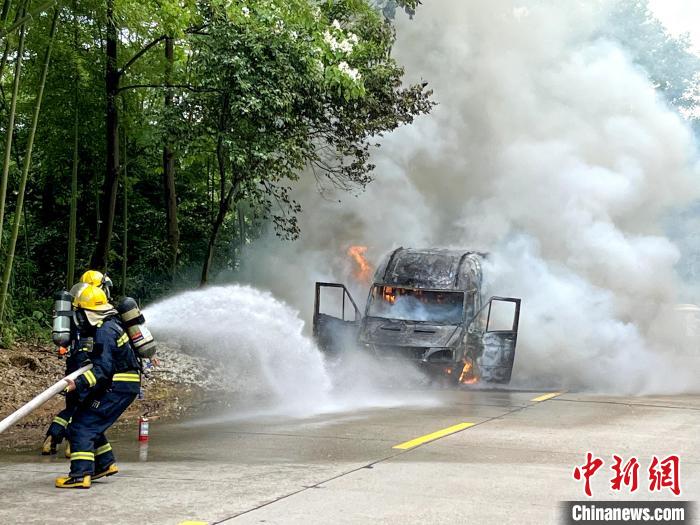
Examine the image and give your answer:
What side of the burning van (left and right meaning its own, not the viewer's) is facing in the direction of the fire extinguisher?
front

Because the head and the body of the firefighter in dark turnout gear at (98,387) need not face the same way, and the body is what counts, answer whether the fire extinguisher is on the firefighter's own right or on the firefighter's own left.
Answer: on the firefighter's own right

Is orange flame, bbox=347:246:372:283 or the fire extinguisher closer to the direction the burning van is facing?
the fire extinguisher

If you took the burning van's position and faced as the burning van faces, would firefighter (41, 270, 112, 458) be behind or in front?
in front

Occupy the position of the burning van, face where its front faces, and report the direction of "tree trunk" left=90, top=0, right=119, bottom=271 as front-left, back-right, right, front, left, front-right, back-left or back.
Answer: front-right

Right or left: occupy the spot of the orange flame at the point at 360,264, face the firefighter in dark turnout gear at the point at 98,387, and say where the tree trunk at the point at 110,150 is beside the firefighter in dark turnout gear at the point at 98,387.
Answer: right
